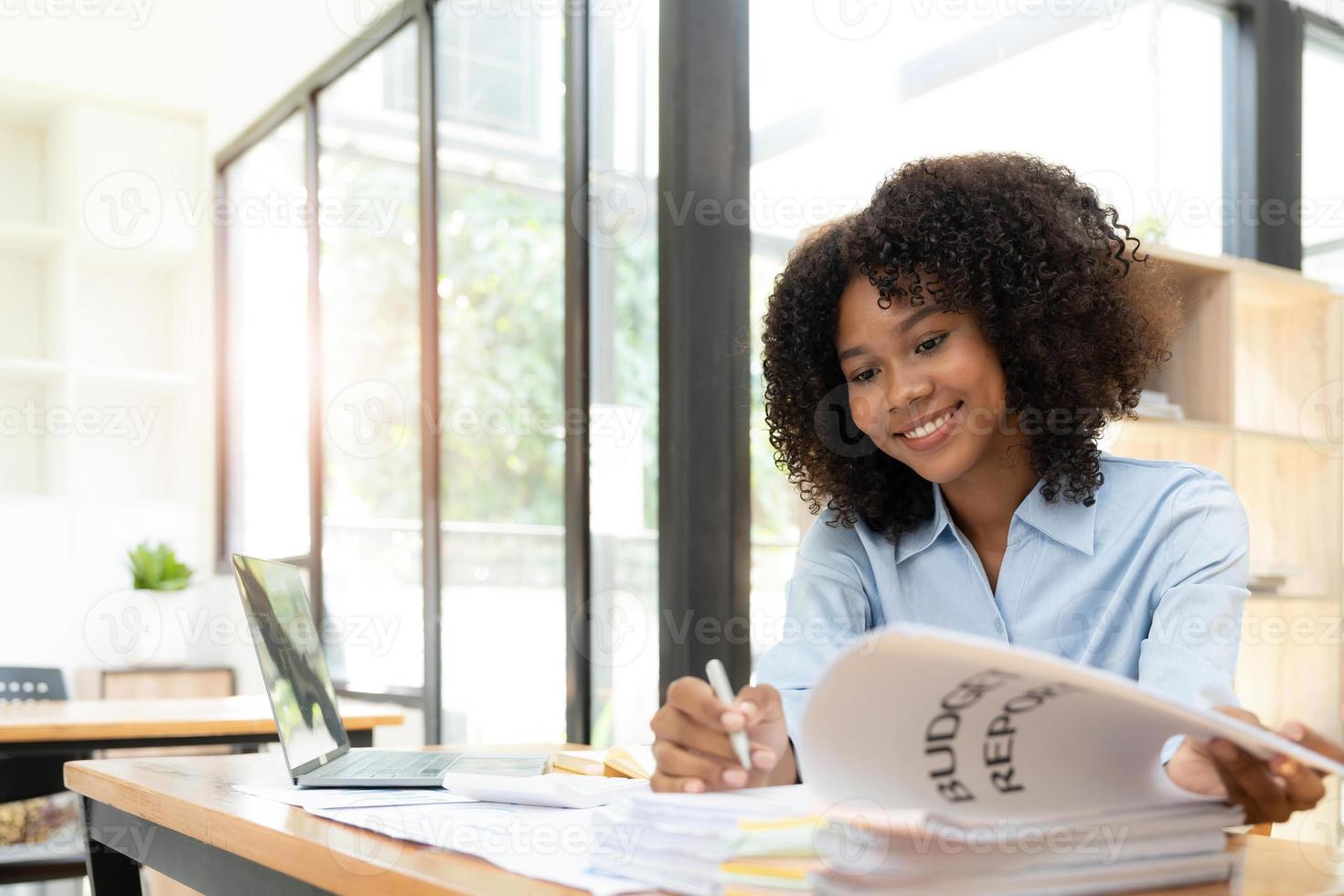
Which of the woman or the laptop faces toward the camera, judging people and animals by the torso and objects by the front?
the woman

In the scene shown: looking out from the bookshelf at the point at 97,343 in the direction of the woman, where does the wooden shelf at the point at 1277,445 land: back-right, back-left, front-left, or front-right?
front-left

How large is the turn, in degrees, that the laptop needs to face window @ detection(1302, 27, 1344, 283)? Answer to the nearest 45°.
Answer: approximately 45° to its left

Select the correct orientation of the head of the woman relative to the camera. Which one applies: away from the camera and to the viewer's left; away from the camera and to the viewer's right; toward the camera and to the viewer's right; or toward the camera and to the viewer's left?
toward the camera and to the viewer's left

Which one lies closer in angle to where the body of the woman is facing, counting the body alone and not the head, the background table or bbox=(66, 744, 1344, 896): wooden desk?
the wooden desk

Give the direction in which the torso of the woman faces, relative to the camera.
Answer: toward the camera

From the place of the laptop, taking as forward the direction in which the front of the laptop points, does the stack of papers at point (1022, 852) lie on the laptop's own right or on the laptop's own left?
on the laptop's own right

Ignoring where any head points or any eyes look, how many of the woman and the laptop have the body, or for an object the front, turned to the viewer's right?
1

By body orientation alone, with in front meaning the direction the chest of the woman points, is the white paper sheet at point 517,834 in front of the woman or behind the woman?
in front

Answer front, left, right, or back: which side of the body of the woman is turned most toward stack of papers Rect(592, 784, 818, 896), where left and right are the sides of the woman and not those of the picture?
front

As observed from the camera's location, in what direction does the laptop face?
facing to the right of the viewer
